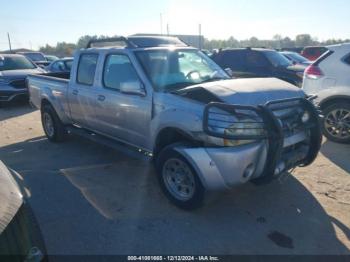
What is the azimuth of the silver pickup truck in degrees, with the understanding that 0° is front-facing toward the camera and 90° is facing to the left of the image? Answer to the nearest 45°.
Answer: approximately 315°

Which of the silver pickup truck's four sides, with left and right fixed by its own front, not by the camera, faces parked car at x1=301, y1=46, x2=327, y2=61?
left

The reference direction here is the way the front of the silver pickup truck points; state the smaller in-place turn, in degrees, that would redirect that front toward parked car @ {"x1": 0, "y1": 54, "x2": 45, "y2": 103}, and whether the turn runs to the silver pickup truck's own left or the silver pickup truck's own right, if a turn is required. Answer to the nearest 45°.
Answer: approximately 180°

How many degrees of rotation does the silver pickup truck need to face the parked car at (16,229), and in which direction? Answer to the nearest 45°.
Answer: approximately 90° to its right

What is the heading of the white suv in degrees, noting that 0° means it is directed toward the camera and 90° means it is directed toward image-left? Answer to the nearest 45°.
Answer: approximately 270°

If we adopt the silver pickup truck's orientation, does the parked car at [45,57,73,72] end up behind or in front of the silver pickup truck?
behind

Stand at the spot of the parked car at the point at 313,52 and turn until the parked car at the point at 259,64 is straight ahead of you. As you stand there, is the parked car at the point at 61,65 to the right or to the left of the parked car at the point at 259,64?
right

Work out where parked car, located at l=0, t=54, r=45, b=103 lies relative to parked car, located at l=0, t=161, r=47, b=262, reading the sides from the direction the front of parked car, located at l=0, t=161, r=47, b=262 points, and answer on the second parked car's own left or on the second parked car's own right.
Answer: on the second parked car's own left
